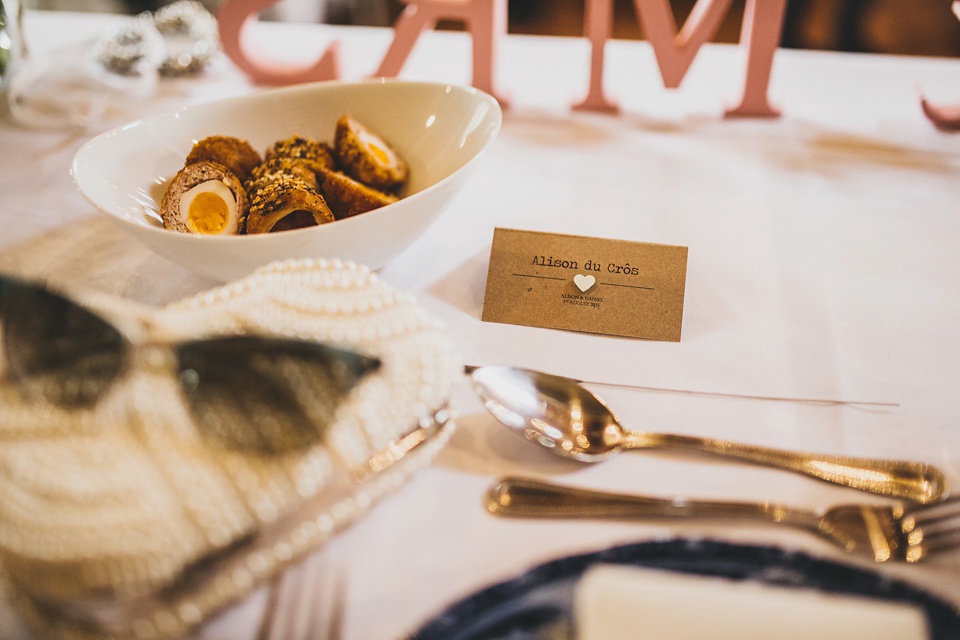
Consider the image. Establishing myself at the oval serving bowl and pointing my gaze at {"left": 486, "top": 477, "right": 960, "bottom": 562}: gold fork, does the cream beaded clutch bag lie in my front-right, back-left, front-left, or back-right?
front-right

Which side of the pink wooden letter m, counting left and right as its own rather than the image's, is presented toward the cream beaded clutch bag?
front

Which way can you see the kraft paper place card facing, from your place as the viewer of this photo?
facing the viewer

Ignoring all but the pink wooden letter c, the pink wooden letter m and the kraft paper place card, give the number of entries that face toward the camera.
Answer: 3

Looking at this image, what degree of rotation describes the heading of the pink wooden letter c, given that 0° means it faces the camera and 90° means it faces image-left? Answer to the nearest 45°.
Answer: approximately 0°

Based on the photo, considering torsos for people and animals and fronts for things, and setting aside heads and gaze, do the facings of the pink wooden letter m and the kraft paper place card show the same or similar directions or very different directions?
same or similar directions

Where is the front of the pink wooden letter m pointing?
toward the camera

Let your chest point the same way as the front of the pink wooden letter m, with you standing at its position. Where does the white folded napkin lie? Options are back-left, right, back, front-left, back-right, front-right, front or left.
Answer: front
